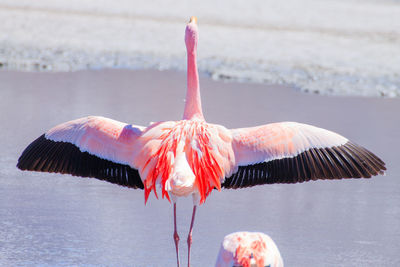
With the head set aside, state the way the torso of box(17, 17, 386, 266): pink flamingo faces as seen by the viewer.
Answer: away from the camera

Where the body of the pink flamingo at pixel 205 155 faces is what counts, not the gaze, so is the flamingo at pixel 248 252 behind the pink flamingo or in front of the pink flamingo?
behind
